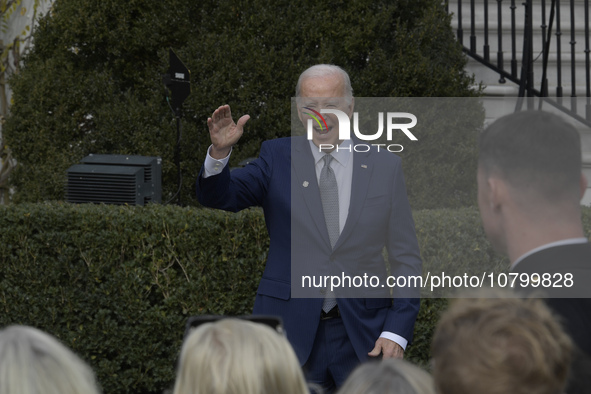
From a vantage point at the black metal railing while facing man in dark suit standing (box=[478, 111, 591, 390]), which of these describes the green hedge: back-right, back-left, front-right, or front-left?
front-right

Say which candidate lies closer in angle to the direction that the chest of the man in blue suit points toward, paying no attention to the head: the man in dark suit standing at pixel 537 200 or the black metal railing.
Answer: the man in dark suit standing

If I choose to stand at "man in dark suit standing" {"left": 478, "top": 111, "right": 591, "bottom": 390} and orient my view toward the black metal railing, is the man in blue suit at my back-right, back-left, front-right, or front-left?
front-left

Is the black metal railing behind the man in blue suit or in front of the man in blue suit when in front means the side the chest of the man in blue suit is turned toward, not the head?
behind

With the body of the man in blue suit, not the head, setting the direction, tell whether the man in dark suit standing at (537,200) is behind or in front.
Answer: in front

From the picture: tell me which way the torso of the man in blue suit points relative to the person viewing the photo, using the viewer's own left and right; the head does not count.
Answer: facing the viewer

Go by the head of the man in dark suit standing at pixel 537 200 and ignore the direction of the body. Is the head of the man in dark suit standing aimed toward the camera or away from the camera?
away from the camera
